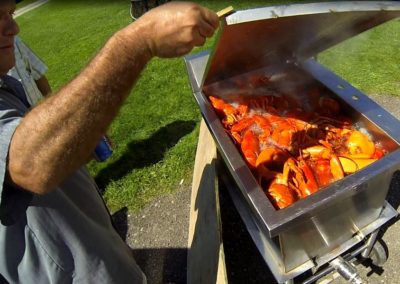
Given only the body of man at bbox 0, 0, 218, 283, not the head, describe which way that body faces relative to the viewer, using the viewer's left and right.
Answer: facing to the right of the viewer
